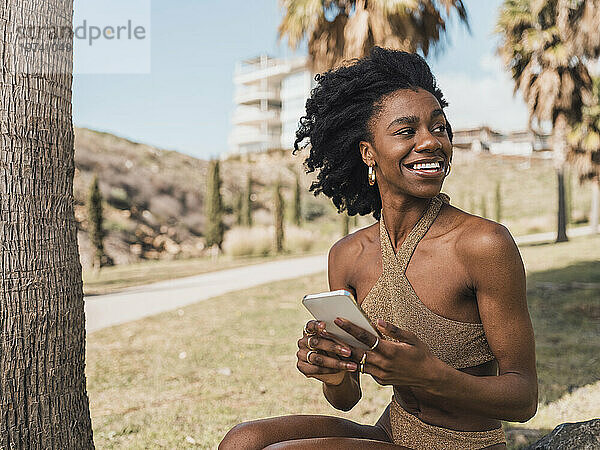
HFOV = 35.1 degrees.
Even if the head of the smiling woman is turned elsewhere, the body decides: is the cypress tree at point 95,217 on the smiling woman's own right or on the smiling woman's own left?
on the smiling woman's own right

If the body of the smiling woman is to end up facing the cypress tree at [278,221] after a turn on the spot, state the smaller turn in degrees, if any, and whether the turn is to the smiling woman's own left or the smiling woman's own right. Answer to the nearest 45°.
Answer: approximately 135° to the smiling woman's own right

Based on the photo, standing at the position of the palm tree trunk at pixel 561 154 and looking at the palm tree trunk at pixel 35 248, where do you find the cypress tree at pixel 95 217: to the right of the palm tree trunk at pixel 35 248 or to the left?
right

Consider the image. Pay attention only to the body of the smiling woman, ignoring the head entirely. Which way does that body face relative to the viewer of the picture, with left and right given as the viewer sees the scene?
facing the viewer and to the left of the viewer

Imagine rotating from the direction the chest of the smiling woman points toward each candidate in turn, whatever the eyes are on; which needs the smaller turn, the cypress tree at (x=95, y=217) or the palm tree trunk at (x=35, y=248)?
the palm tree trunk

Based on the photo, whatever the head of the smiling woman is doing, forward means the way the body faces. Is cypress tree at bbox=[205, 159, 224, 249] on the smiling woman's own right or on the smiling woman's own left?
on the smiling woman's own right

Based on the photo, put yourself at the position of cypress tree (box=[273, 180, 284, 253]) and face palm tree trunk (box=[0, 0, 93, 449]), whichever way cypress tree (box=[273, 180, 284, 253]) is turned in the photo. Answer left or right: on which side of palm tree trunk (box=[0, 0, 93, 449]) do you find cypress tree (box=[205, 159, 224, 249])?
right

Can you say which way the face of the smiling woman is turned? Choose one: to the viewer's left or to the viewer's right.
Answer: to the viewer's right

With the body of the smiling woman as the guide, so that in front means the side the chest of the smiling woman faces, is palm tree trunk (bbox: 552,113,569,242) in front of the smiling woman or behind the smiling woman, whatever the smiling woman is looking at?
behind

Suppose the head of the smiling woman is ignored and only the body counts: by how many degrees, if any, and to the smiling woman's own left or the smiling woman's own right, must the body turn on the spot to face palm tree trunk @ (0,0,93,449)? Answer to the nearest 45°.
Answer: approximately 45° to the smiling woman's own right
